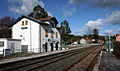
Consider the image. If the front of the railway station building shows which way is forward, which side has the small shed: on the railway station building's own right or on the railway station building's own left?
on the railway station building's own right

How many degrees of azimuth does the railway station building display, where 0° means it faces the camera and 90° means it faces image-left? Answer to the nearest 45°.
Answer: approximately 315°

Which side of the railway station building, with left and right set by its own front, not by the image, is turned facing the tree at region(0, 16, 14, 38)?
back
